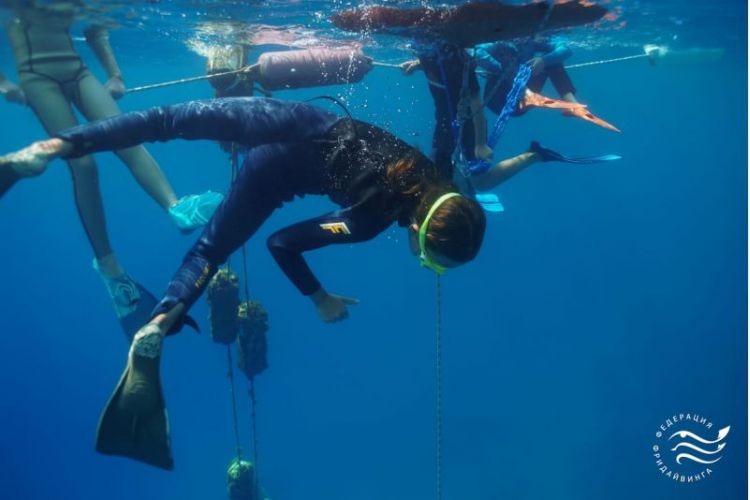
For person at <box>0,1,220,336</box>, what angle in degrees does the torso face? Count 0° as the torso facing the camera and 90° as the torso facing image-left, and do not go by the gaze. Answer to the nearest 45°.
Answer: approximately 315°

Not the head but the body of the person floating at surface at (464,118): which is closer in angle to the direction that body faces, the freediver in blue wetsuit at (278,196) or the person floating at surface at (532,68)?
the freediver in blue wetsuit

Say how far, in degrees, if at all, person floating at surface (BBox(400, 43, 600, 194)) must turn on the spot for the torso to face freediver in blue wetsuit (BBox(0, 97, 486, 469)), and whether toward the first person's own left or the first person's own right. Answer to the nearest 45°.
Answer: approximately 90° to the first person's own left

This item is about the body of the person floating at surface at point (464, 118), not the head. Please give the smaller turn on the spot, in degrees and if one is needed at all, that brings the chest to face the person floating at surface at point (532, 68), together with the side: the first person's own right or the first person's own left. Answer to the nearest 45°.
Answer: approximately 135° to the first person's own right
